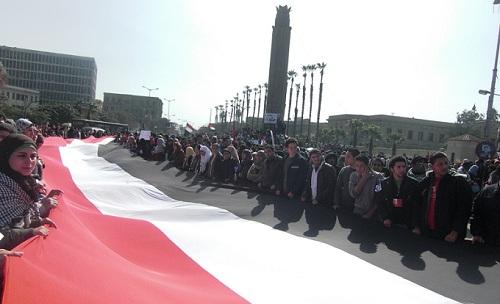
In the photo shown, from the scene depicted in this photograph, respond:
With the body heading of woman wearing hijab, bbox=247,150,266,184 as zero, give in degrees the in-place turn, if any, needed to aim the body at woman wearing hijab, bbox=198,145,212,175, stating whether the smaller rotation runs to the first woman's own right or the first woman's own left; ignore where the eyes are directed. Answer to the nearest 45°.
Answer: approximately 90° to the first woman's own right

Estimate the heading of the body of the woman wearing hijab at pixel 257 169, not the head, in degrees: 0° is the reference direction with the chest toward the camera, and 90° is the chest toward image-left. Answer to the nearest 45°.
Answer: approximately 45°

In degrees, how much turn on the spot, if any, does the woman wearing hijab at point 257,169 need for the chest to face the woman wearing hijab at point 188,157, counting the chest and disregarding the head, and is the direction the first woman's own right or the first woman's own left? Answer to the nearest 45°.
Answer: approximately 90° to the first woman's own right

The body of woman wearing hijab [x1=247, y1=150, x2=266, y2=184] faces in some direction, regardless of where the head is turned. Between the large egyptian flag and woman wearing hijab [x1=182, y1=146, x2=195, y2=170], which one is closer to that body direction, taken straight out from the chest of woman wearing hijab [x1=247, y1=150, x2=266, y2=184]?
the large egyptian flag
